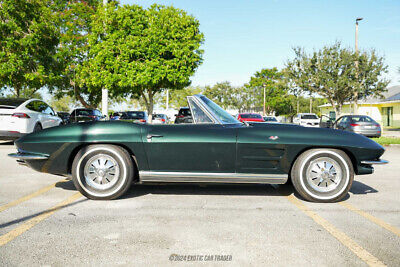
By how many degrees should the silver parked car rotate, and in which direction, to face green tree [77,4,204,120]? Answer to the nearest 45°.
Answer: approximately 45° to its left

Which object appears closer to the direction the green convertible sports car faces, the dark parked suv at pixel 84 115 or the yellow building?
the yellow building

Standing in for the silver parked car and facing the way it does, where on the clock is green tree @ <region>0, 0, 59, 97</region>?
The green tree is roughly at 10 o'clock from the silver parked car.

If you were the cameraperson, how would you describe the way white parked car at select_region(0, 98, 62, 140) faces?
facing away from the viewer and to the right of the viewer

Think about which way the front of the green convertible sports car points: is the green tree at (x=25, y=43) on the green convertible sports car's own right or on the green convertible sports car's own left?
on the green convertible sports car's own left

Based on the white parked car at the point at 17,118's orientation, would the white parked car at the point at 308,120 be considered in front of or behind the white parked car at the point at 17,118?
in front

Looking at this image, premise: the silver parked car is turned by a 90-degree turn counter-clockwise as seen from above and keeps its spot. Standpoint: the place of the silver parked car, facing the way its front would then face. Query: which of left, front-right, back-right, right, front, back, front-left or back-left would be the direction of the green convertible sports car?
front-left

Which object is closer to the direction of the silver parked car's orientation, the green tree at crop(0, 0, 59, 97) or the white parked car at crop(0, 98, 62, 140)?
the green tree

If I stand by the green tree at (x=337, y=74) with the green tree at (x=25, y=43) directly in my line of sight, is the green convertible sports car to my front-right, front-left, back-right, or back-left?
front-left

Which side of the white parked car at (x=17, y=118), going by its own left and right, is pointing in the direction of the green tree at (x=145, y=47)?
front

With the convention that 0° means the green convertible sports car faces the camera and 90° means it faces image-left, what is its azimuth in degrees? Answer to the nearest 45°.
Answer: approximately 270°

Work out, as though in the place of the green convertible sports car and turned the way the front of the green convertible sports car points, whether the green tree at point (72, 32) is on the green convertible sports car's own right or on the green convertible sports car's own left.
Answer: on the green convertible sports car's own left

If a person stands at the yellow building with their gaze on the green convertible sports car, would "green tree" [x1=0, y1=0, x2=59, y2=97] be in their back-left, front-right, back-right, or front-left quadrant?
front-right
